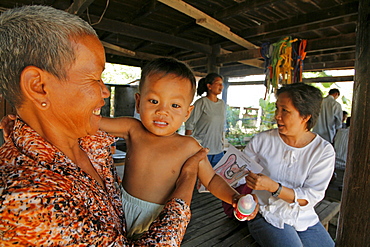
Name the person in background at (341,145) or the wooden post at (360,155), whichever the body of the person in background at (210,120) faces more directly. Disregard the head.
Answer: the wooden post

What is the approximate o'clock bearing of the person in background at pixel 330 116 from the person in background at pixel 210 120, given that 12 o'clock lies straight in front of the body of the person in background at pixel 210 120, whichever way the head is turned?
the person in background at pixel 330 116 is roughly at 9 o'clock from the person in background at pixel 210 120.

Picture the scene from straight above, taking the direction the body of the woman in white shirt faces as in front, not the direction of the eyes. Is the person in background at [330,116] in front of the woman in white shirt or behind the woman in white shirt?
behind

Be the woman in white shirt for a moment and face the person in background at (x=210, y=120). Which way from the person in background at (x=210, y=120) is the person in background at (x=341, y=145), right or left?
right

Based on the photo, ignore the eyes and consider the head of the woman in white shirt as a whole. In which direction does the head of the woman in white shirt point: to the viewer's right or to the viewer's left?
to the viewer's left

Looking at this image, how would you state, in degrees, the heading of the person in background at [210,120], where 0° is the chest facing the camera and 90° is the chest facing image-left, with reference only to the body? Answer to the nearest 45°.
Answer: approximately 315°

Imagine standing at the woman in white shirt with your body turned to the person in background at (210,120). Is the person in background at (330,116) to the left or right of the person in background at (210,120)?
right

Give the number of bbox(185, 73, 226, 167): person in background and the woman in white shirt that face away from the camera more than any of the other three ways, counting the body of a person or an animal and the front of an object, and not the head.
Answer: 0
